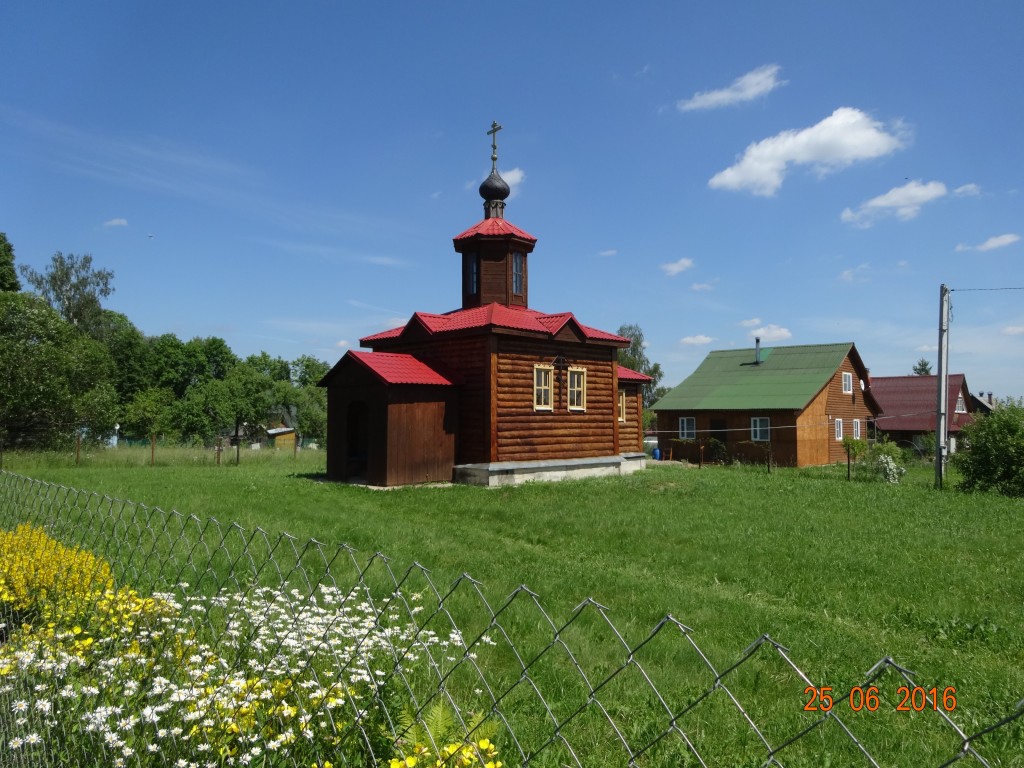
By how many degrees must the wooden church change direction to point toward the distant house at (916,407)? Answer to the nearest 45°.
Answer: approximately 180°

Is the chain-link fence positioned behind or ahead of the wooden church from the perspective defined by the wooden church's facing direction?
ahead

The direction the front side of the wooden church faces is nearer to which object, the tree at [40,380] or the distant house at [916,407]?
the tree

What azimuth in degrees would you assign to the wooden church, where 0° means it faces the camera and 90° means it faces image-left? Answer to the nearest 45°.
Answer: approximately 45°

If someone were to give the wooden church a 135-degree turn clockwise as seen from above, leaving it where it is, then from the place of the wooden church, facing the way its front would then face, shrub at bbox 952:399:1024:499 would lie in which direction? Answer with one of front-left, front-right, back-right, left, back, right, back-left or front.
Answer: right
